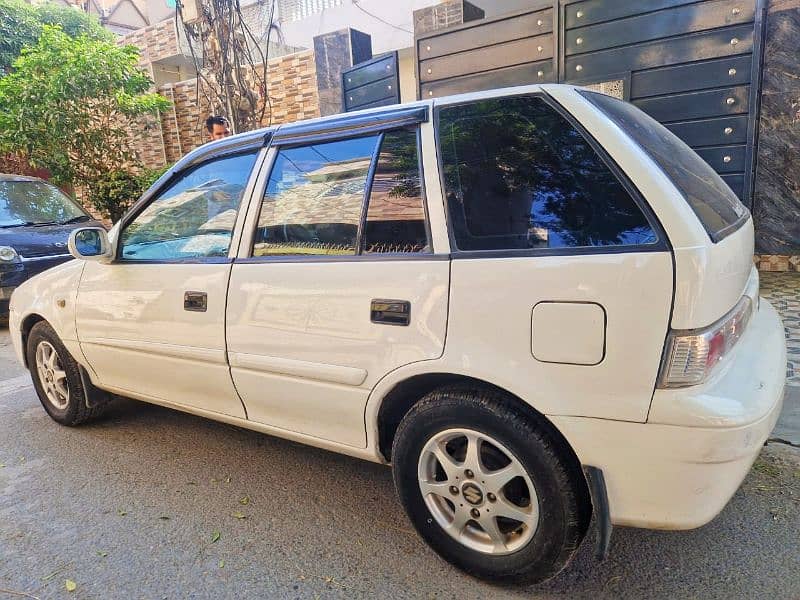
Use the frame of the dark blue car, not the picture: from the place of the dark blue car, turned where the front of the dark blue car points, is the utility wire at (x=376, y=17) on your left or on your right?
on your left

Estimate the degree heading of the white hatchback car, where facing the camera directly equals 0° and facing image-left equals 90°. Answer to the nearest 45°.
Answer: approximately 135°

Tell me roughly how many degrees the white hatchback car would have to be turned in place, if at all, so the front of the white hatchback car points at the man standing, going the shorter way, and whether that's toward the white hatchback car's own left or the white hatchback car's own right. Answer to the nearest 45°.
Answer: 0° — it already faces them

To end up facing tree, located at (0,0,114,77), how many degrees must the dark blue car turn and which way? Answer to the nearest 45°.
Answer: approximately 135° to its left

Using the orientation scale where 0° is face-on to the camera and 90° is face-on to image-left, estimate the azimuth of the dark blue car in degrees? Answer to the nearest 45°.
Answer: approximately 315°

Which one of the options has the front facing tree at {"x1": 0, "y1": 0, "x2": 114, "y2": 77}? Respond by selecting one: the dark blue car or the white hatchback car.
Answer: the white hatchback car

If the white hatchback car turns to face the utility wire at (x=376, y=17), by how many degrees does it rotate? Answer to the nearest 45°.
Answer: approximately 45° to its right
